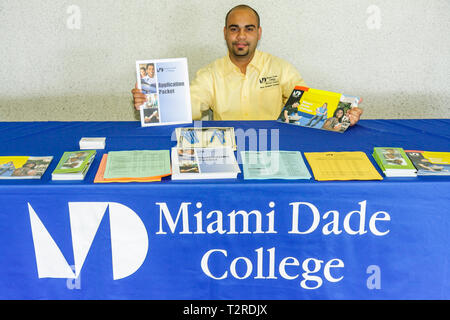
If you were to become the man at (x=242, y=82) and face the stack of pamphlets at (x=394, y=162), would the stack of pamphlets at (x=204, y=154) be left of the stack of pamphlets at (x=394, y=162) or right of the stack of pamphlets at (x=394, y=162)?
right

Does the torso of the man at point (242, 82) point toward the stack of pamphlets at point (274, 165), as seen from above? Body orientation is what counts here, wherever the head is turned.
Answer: yes

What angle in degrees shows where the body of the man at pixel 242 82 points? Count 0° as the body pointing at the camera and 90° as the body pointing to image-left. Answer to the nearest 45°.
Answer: approximately 0°

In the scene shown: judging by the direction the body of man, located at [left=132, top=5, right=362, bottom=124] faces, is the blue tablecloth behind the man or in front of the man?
in front

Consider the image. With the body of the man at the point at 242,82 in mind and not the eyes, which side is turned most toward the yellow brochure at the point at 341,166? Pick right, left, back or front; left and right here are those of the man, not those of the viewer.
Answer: front

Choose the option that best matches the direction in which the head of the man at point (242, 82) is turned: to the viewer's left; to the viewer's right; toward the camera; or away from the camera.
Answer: toward the camera

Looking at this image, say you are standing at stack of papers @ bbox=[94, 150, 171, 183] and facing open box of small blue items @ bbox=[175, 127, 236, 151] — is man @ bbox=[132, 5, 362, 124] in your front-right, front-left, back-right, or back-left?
front-left

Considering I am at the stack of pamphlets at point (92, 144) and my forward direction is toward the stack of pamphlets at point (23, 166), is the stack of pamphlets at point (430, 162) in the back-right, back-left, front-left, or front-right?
back-left

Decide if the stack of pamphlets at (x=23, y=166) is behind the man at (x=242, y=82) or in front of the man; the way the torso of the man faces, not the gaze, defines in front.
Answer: in front

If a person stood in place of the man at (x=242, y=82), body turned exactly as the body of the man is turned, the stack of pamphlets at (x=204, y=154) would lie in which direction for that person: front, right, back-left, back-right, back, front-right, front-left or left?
front

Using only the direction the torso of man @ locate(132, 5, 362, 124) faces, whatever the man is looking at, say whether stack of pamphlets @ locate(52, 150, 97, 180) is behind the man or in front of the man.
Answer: in front

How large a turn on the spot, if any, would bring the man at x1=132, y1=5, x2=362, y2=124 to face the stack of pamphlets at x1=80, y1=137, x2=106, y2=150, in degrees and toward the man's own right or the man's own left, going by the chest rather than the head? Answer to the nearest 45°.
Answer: approximately 45° to the man's own right
